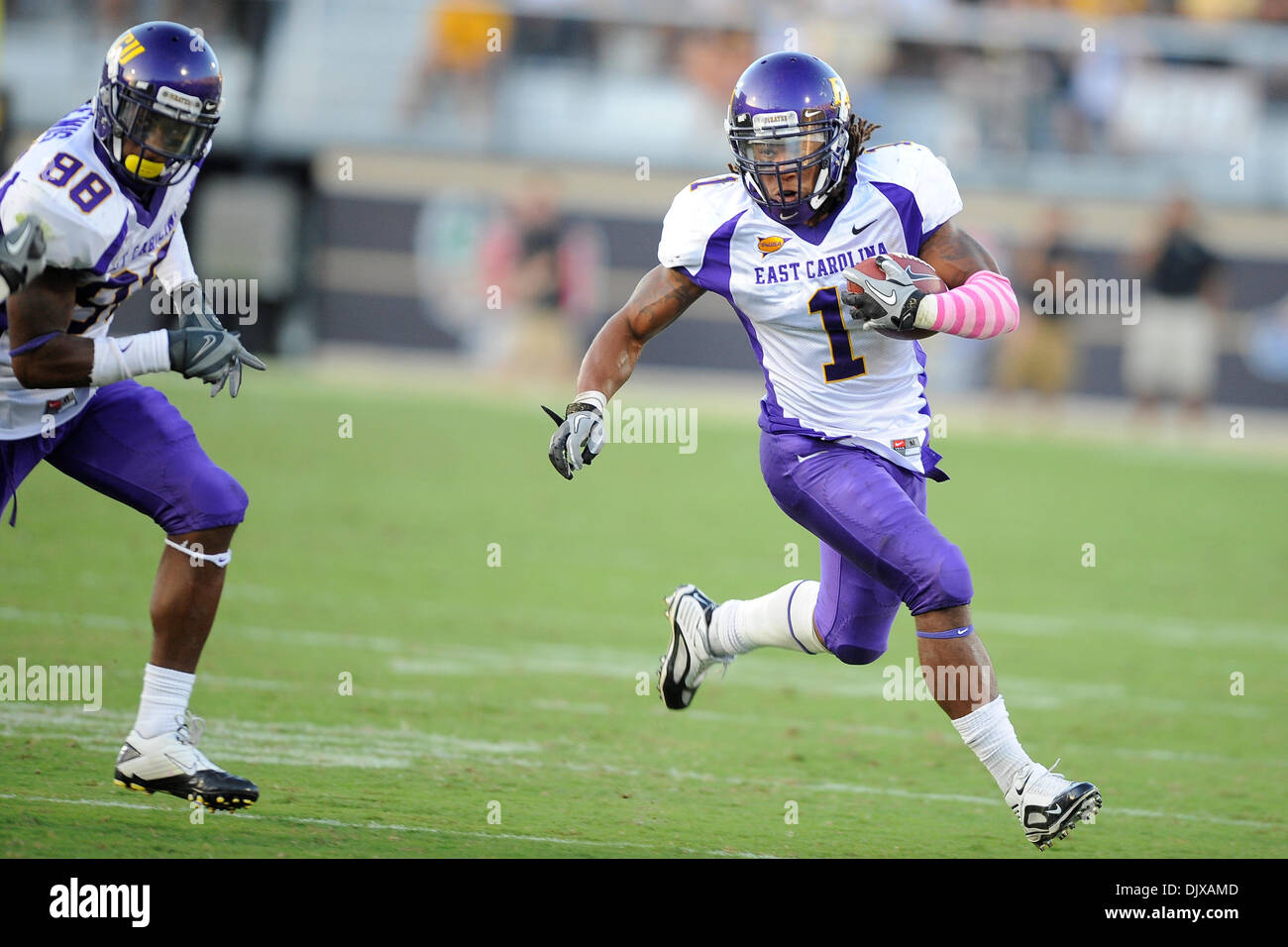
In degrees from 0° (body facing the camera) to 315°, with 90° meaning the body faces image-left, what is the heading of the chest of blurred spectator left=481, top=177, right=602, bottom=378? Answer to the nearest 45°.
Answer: approximately 0°

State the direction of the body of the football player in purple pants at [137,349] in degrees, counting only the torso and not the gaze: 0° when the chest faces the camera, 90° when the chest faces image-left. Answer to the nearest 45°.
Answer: approximately 315°

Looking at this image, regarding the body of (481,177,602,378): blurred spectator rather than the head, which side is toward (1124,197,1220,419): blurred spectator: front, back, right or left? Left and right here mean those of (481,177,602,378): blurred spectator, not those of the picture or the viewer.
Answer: left

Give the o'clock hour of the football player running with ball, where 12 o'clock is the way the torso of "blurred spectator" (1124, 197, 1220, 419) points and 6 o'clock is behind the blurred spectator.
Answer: The football player running with ball is roughly at 12 o'clock from the blurred spectator.

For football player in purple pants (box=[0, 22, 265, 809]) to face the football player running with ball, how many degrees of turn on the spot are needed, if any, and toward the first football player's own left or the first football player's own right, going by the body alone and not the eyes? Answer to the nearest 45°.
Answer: approximately 45° to the first football player's own left

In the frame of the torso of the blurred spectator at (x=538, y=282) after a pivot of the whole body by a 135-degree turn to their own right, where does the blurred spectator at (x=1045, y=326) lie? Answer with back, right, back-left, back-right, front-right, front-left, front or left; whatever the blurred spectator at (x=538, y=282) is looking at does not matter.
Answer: back-right

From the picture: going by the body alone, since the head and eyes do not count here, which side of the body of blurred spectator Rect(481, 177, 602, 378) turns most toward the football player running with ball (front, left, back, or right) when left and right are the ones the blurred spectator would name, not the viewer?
front

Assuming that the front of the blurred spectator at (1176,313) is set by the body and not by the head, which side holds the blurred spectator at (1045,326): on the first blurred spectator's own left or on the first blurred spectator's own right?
on the first blurred spectator's own right

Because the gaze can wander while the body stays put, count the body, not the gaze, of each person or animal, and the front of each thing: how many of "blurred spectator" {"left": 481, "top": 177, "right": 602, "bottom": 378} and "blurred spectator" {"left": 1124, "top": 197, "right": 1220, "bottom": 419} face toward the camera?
2
